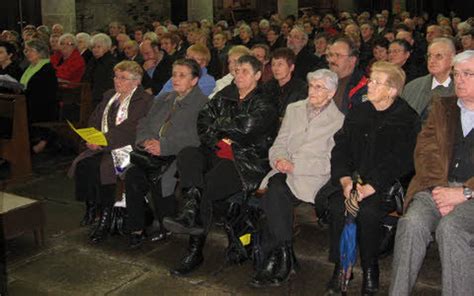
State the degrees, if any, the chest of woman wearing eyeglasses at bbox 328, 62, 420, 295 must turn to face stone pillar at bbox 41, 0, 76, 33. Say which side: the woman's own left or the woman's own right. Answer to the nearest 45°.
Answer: approximately 90° to the woman's own right

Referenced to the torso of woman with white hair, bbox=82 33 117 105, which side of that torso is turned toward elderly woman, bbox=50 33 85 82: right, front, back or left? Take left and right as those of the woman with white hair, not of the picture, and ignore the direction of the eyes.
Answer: right

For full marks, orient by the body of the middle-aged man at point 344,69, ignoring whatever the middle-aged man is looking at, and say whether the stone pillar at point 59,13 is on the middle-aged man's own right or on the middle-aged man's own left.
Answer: on the middle-aged man's own right

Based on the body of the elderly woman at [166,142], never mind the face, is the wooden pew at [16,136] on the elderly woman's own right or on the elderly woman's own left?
on the elderly woman's own right

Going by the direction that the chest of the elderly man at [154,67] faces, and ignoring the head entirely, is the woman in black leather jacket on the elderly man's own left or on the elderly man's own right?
on the elderly man's own left

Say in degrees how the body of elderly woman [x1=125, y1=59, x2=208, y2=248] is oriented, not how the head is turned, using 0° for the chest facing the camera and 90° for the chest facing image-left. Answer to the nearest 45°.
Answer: approximately 45°

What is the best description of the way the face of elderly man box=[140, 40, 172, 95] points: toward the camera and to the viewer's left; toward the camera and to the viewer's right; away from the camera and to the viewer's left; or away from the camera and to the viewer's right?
toward the camera and to the viewer's left

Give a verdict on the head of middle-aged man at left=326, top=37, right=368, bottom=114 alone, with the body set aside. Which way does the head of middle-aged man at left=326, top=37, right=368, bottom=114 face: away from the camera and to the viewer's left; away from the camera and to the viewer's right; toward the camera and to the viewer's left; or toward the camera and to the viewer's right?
toward the camera and to the viewer's left

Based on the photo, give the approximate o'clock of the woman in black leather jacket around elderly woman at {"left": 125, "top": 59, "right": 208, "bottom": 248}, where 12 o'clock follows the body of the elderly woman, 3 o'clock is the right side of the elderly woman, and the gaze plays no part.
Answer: The woman in black leather jacket is roughly at 9 o'clock from the elderly woman.

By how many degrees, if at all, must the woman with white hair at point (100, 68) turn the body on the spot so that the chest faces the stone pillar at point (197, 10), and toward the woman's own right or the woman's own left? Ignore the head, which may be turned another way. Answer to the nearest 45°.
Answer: approximately 135° to the woman's own right

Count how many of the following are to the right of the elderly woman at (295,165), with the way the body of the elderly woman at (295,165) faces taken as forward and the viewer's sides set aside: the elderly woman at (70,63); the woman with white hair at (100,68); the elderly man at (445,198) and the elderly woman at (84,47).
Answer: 3
